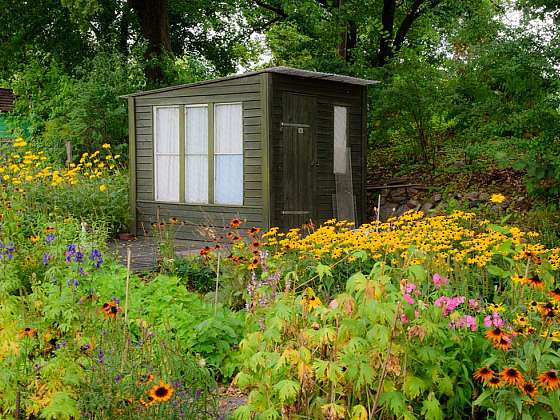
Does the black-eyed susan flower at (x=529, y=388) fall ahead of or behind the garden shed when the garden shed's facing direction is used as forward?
ahead

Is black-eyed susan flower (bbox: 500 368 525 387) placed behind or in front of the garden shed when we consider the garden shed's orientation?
in front

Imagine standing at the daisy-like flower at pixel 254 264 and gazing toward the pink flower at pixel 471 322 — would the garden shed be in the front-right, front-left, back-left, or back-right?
back-left

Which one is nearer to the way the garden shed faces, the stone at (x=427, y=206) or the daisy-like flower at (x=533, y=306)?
the daisy-like flower

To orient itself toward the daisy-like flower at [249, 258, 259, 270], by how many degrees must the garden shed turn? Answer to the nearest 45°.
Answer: approximately 45° to its right

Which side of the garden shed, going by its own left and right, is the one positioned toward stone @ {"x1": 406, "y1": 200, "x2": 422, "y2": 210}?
left

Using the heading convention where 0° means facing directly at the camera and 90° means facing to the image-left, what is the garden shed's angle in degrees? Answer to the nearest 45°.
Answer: approximately 315°

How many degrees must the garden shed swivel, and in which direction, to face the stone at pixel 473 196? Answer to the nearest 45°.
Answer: approximately 45° to its left

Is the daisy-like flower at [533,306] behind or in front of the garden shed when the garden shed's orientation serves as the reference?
in front
